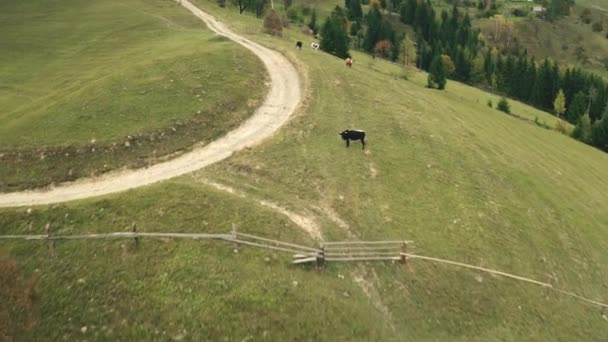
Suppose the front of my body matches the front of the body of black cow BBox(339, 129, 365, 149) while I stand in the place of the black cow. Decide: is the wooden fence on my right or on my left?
on my left

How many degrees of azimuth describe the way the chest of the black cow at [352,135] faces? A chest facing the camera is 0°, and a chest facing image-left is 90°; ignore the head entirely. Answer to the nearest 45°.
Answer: approximately 90°
